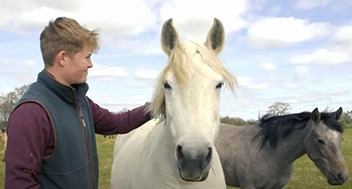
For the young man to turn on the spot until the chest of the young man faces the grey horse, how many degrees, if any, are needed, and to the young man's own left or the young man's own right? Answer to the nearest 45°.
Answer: approximately 90° to the young man's own left

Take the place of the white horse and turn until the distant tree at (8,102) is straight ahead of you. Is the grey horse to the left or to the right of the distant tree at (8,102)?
right

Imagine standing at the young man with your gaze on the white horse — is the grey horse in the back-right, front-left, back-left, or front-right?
front-left

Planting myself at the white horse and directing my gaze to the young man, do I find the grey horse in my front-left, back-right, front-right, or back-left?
back-right

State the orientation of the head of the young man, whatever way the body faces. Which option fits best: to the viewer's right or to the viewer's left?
to the viewer's right

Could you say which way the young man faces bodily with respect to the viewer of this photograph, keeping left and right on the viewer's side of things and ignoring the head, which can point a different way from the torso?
facing the viewer and to the right of the viewer

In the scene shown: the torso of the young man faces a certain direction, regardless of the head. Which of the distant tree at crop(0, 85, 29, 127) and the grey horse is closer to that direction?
the grey horse

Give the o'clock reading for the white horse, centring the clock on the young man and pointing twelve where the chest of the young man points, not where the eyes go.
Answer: The white horse is roughly at 10 o'clock from the young man.

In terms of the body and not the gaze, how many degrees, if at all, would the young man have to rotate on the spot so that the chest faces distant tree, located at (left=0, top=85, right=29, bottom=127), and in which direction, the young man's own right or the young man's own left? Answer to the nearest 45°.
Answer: approximately 135° to the young man's own left

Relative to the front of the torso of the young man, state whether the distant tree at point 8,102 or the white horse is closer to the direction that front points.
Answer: the white horse
